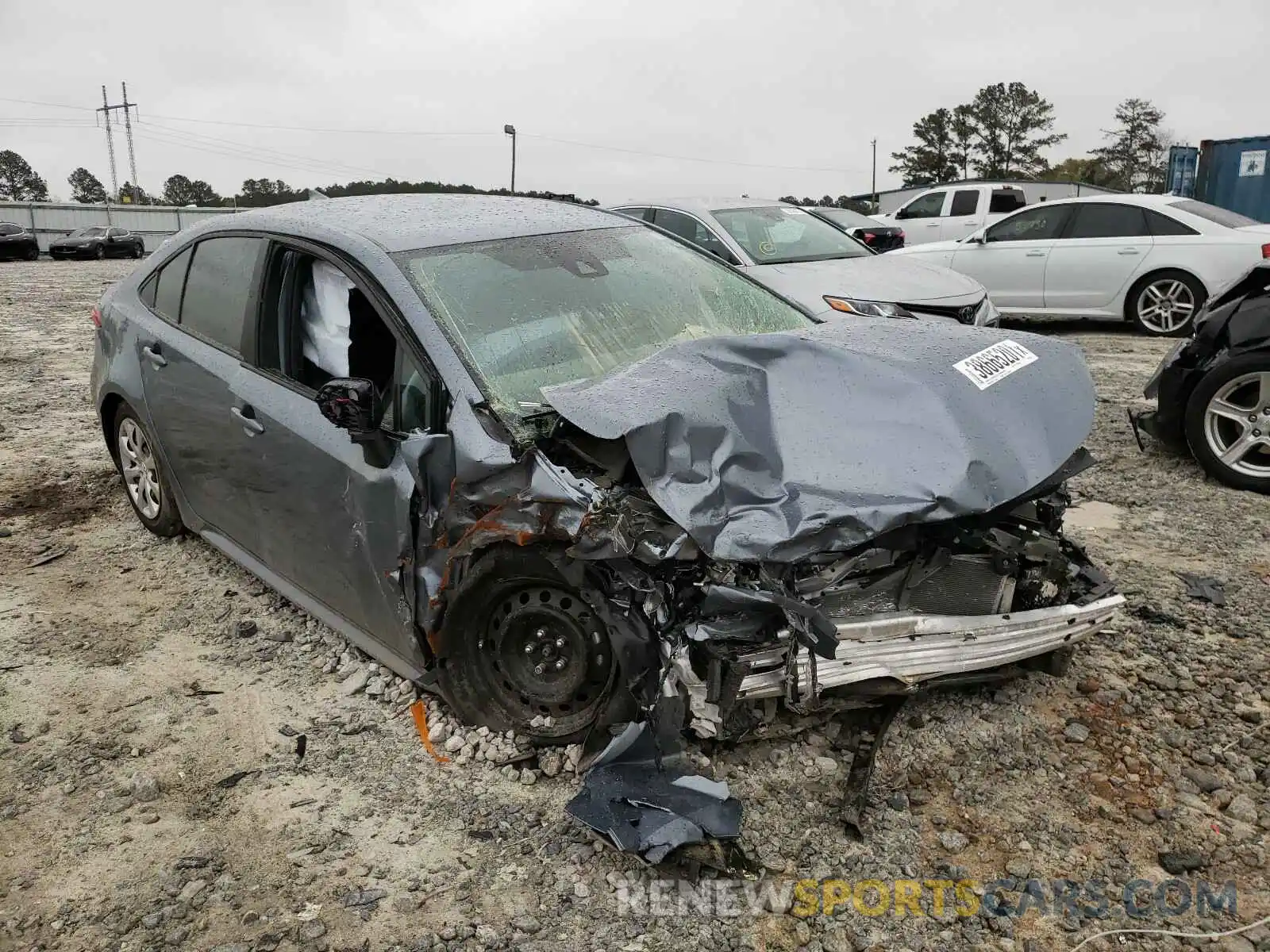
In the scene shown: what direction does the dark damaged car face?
to the viewer's left

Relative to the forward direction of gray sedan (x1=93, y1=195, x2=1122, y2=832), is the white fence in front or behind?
behind

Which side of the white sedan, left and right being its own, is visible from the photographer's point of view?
left

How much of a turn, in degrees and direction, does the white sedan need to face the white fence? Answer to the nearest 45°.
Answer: approximately 45° to its right

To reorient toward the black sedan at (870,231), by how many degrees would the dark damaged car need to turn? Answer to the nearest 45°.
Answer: approximately 45° to its right

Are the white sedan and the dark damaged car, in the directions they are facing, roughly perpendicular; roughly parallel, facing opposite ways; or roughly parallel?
roughly parallel

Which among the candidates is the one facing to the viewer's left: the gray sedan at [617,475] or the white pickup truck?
the white pickup truck

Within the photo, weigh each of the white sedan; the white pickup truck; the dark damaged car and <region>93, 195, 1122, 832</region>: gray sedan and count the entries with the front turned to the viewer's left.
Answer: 3

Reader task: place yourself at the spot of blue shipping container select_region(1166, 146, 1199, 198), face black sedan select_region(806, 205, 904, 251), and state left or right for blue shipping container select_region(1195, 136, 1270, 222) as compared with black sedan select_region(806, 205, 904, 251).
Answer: left

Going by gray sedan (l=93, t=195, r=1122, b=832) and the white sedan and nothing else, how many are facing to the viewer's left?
1

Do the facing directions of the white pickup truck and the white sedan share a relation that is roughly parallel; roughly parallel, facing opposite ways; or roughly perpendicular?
roughly parallel

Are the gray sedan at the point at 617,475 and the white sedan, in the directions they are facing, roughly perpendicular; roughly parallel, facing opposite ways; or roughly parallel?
roughly parallel, facing opposite ways

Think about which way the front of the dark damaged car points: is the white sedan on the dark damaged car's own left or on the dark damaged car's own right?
on the dark damaged car's own right

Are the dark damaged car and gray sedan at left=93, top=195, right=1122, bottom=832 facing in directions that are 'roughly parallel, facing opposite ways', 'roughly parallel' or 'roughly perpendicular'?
roughly parallel, facing opposite ways

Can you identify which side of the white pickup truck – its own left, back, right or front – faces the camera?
left

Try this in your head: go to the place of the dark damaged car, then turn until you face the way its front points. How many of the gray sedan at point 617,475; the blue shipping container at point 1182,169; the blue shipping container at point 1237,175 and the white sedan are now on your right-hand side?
3

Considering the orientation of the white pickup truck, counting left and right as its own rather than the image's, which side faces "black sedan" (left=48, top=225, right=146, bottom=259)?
front

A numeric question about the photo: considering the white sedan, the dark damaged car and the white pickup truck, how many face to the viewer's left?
3
